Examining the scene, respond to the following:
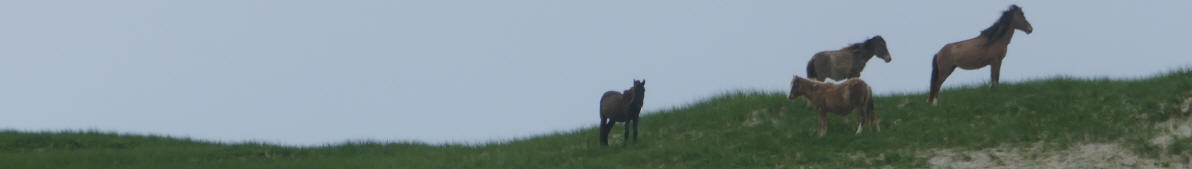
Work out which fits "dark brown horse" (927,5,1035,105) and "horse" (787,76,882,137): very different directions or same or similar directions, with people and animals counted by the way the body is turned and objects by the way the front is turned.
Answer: very different directions

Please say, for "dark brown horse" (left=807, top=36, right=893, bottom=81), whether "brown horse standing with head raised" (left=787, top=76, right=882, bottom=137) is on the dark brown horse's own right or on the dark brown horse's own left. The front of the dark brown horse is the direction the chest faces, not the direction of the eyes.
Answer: on the dark brown horse's own right

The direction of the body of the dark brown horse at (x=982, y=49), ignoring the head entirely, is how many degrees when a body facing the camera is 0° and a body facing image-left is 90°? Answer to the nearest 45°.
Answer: approximately 270°

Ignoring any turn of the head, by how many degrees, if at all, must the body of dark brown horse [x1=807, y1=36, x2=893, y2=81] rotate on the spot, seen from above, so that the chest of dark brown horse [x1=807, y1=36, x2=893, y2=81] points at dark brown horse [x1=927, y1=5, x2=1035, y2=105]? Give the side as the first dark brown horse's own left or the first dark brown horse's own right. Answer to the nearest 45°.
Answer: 0° — it already faces it

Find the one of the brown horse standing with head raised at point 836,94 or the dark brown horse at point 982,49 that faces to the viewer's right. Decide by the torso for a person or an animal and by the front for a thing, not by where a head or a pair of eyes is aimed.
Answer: the dark brown horse

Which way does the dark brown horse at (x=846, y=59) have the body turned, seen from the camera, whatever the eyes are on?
to the viewer's right

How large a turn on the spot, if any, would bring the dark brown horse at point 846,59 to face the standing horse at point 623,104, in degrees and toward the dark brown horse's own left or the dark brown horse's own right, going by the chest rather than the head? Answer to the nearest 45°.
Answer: approximately 135° to the dark brown horse's own right

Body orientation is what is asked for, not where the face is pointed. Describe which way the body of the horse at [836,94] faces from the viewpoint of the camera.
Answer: to the viewer's left
